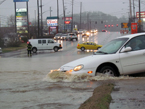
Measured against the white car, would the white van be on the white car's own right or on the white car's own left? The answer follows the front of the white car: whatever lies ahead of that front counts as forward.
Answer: on the white car's own right

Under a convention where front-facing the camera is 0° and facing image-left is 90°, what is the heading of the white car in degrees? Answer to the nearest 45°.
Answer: approximately 45°
